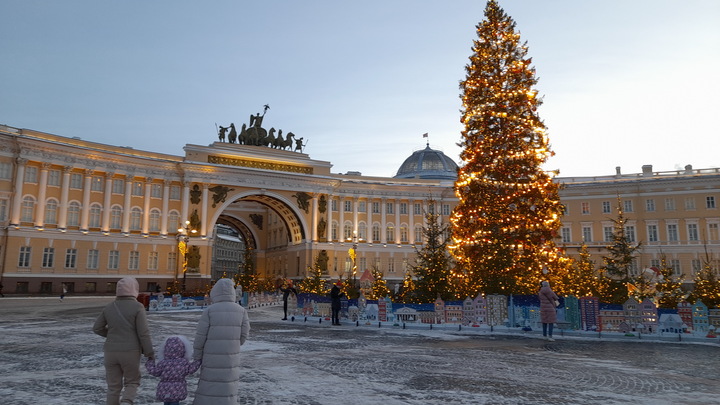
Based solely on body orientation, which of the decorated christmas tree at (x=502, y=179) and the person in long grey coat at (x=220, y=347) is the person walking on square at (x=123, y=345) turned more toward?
the decorated christmas tree

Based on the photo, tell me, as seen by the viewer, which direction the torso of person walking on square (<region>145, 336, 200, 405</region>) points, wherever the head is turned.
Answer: away from the camera

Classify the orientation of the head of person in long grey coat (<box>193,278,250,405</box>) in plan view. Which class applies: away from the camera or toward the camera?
away from the camera

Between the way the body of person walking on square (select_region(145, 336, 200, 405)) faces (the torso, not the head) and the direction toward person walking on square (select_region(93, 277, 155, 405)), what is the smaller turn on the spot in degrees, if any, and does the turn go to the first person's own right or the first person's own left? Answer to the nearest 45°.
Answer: approximately 45° to the first person's own left

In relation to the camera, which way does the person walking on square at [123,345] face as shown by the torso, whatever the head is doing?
away from the camera

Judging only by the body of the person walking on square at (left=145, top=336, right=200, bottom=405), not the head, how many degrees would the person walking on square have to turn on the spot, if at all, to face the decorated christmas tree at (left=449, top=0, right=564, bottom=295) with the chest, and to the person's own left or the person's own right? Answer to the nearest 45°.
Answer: approximately 45° to the person's own right

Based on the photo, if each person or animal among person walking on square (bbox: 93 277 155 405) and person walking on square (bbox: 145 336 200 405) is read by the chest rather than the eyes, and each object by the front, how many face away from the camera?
2
